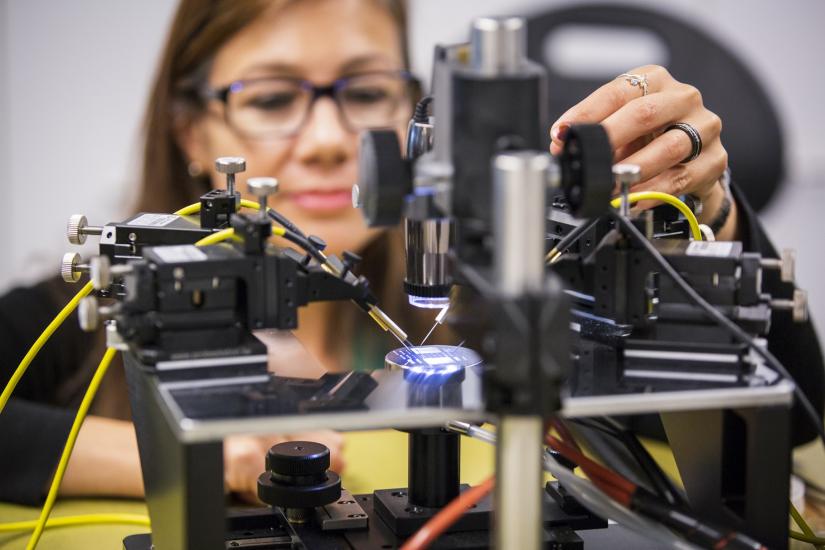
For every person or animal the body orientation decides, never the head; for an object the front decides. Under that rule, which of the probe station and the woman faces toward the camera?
the woman

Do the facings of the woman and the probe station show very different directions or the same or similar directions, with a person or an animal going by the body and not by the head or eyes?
very different directions

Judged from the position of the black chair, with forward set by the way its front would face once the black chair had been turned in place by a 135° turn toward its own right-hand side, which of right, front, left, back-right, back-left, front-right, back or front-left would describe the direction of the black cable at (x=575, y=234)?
back

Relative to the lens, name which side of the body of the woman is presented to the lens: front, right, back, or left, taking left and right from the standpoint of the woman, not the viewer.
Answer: front

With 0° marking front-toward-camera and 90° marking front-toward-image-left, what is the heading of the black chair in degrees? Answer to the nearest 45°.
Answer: approximately 45°

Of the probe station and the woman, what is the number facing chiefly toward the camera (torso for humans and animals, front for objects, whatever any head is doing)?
1

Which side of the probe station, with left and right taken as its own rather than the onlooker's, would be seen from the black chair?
front

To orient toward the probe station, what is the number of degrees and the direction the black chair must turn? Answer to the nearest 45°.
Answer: approximately 45° to its left

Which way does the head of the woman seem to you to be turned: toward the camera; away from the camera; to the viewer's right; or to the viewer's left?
toward the camera

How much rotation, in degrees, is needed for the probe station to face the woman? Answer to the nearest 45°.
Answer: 0° — it already faces them

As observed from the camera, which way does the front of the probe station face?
facing away from the viewer
